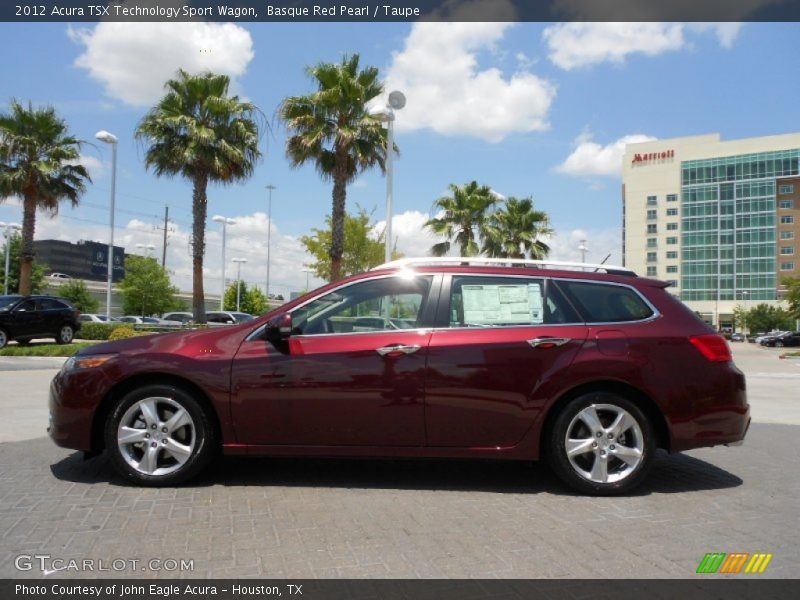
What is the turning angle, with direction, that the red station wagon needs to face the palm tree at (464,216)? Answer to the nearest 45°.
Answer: approximately 90° to its right

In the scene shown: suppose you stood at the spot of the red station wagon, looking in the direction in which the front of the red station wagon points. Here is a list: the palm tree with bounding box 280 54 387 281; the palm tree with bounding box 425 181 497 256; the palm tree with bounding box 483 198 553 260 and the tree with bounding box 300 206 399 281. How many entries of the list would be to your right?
4

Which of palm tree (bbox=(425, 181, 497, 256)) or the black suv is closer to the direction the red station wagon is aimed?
the black suv

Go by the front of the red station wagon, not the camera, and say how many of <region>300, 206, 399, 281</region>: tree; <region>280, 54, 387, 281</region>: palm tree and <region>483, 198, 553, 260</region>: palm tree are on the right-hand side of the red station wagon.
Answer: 3

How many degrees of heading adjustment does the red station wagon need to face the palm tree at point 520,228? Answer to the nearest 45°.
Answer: approximately 90° to its right

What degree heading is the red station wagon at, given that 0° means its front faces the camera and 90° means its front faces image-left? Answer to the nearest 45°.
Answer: approximately 90°

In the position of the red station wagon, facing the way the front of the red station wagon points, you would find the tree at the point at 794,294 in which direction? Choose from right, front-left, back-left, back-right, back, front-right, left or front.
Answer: back-right

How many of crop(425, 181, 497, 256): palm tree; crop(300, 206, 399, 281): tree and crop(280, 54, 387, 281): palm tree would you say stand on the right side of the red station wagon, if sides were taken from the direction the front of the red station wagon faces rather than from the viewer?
3

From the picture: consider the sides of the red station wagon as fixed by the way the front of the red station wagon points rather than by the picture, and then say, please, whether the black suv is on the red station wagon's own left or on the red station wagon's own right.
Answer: on the red station wagon's own right

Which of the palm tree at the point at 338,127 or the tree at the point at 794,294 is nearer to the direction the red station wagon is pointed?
the palm tree

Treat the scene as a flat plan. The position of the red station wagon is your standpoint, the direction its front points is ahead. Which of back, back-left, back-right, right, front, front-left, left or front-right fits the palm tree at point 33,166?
front-right

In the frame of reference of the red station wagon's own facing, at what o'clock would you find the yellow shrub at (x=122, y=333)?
The yellow shrub is roughly at 2 o'clock from the red station wagon.

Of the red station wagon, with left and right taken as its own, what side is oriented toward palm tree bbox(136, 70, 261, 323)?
right

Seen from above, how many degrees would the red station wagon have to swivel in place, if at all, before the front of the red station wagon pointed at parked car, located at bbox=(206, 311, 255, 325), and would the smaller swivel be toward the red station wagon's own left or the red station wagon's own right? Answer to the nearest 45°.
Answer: approximately 90° to the red station wagon's own right
